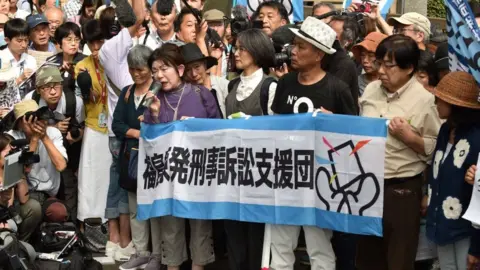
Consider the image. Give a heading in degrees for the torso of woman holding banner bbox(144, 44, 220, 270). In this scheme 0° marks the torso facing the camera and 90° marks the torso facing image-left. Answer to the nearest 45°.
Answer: approximately 45°

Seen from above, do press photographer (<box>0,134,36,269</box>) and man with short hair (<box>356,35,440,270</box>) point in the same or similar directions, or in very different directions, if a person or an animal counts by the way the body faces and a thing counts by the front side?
very different directions

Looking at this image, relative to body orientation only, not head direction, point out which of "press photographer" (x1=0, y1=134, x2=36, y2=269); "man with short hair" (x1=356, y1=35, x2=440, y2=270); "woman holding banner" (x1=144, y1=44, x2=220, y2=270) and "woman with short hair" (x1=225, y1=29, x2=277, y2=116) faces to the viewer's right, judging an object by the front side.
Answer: the press photographer

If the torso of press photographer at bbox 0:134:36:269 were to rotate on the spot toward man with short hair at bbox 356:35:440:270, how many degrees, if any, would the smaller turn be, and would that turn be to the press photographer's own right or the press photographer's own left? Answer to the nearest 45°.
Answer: approximately 45° to the press photographer's own right

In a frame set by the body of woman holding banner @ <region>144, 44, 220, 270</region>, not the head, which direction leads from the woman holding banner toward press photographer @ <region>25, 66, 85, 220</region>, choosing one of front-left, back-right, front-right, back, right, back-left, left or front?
right

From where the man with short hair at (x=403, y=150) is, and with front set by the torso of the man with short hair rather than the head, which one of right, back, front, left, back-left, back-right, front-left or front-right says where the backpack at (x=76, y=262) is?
front-right

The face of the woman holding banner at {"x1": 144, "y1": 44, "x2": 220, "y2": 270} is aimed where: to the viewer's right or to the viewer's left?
to the viewer's left

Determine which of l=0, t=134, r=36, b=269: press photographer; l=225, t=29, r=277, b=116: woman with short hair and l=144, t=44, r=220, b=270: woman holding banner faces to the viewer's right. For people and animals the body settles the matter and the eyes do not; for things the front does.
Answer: the press photographer

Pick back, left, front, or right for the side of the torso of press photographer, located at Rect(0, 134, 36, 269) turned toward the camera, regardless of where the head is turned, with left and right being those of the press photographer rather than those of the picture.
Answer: right

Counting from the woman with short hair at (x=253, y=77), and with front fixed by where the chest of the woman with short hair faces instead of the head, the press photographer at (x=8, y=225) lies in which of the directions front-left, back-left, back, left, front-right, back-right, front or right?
front-right
